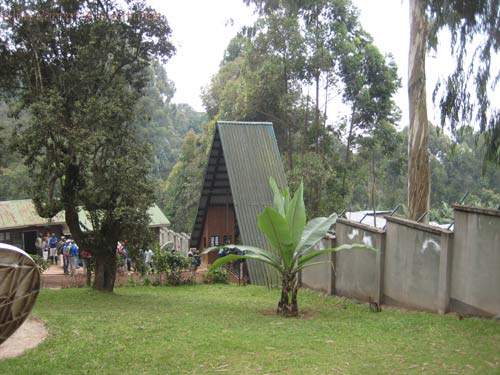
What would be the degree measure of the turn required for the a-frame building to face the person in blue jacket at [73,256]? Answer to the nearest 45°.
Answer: approximately 45° to its right

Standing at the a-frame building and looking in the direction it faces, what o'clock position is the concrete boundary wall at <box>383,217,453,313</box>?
The concrete boundary wall is roughly at 10 o'clock from the a-frame building.

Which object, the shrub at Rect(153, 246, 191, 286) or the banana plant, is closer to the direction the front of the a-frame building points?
the shrub

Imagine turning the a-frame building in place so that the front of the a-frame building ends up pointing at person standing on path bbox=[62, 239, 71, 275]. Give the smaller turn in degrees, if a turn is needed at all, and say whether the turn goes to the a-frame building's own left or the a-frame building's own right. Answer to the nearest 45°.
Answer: approximately 45° to the a-frame building's own right

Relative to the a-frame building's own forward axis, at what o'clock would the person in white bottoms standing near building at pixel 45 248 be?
The person in white bottoms standing near building is roughly at 2 o'clock from the a-frame building.

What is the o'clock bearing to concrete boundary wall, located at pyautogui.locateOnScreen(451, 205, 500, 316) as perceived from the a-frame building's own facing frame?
The concrete boundary wall is roughly at 10 o'clock from the a-frame building.

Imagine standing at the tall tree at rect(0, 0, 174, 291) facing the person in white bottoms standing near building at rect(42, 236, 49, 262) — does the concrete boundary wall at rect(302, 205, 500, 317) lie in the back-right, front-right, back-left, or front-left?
back-right

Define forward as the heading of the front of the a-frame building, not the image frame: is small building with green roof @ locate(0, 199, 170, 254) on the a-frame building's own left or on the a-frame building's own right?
on the a-frame building's own right

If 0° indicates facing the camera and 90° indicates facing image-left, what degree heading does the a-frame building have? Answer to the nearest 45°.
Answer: approximately 45°

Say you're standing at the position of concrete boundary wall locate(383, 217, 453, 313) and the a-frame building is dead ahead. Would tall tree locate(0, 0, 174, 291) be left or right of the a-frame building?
left

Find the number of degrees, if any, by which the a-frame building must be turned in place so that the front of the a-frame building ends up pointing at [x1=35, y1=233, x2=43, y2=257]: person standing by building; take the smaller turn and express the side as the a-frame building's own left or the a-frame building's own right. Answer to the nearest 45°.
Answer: approximately 90° to the a-frame building's own right

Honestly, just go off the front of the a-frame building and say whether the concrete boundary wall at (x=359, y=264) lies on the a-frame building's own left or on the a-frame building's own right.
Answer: on the a-frame building's own left

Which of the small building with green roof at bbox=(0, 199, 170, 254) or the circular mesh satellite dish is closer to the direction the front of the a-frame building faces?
the circular mesh satellite dish
